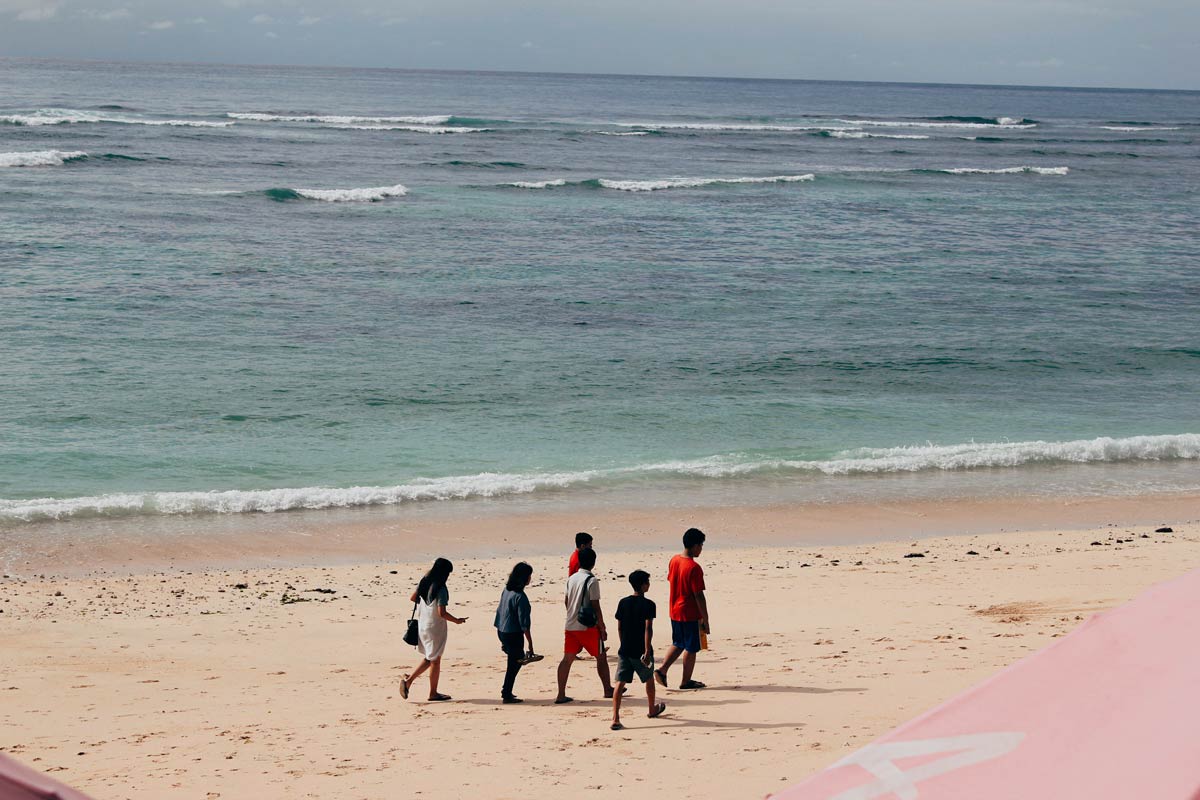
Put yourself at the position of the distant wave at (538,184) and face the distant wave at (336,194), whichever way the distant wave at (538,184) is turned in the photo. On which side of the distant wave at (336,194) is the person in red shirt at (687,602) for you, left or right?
left

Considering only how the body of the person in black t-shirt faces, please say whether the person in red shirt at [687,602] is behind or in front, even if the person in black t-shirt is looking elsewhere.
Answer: in front

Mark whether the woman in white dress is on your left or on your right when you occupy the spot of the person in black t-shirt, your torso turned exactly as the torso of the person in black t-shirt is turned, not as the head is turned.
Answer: on your left
